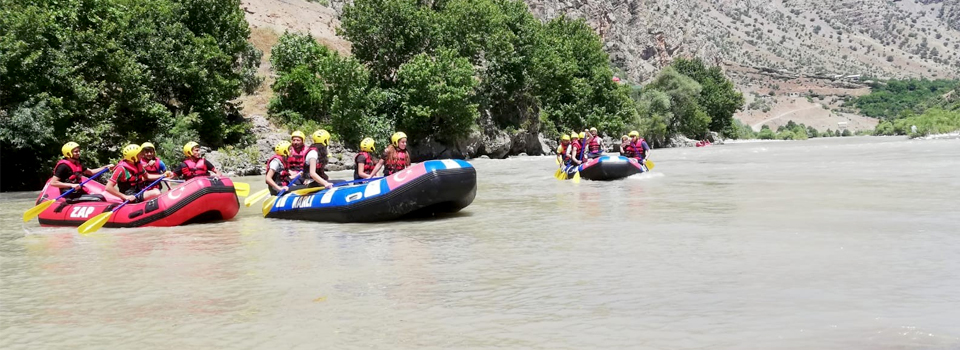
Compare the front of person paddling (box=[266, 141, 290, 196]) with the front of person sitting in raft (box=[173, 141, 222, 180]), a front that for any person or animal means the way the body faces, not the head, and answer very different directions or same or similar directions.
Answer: same or similar directions

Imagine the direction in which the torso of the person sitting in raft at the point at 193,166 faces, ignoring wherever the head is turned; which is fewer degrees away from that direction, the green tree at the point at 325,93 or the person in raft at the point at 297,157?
the person in raft

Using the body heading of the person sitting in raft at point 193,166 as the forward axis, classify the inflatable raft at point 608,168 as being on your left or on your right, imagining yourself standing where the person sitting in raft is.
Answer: on your left
